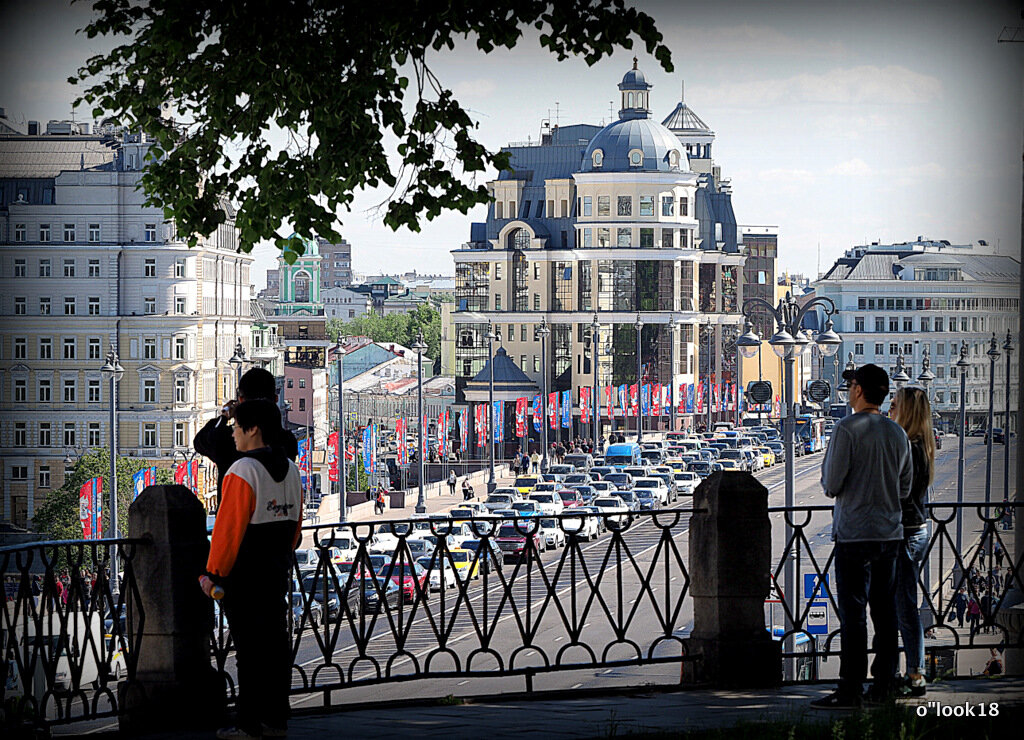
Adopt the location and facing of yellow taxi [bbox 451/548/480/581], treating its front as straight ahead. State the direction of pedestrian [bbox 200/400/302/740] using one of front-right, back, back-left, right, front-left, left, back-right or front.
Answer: front-left

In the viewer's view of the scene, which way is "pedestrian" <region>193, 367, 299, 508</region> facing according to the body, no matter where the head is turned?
away from the camera

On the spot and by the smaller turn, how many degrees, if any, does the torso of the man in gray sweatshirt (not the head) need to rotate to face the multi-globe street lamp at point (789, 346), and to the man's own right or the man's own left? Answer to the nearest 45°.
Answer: approximately 45° to the man's own right

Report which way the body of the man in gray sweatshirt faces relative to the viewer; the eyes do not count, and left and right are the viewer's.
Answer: facing away from the viewer and to the left of the viewer

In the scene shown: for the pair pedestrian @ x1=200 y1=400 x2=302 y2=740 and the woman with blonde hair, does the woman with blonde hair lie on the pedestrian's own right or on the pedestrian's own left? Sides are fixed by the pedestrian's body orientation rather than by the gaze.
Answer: on the pedestrian's own right

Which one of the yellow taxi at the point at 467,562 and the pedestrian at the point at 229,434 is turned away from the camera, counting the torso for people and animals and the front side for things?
the pedestrian

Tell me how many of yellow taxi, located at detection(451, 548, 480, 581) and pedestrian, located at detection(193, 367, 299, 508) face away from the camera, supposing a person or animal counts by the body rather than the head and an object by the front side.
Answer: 1

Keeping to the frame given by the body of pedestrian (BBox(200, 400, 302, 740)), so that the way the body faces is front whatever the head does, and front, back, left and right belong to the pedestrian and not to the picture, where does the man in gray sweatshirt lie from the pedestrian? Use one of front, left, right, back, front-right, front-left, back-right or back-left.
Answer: back-right

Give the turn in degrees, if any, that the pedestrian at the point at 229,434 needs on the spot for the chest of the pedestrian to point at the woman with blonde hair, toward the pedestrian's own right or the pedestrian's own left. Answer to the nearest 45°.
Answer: approximately 90° to the pedestrian's own right

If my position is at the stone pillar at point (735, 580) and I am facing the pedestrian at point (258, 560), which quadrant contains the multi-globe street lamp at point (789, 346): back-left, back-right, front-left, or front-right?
back-right
